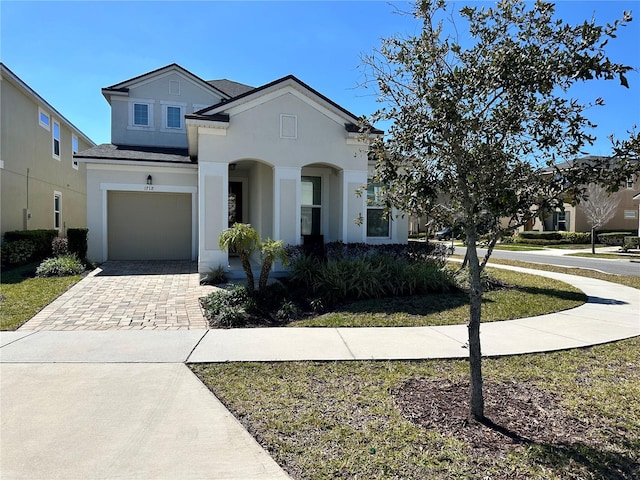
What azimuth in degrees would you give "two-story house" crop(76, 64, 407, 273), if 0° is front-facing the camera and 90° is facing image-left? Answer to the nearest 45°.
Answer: approximately 0°

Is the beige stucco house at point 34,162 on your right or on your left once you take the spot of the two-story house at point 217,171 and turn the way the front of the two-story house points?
on your right

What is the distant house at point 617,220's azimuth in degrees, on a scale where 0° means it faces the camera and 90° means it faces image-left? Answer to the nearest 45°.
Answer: approximately 45°

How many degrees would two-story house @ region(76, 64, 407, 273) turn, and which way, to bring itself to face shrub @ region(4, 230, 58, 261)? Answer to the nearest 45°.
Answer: approximately 135° to its right

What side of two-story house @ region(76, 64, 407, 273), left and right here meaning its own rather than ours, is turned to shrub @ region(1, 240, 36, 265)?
right

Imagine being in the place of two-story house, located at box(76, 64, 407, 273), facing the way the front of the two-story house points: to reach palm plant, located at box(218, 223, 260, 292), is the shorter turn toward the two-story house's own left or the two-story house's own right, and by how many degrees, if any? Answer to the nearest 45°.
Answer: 0° — it already faces it
